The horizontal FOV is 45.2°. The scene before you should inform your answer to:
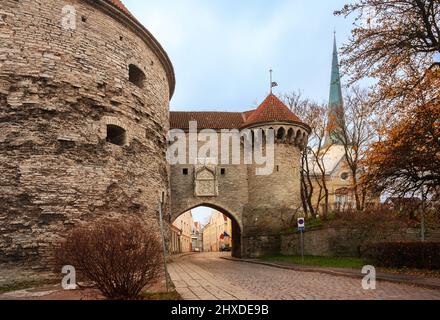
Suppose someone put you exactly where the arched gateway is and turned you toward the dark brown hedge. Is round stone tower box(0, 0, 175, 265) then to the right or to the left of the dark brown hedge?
right

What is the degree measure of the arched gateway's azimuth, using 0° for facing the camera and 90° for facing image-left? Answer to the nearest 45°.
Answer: approximately 0°

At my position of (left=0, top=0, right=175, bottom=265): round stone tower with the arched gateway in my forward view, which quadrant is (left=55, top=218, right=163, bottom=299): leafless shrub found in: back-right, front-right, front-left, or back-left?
back-right

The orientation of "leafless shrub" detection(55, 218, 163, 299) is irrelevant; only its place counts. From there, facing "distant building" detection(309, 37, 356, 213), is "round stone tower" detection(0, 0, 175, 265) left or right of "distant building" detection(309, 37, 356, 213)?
left

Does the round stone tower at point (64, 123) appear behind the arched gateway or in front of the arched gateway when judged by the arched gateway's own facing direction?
in front

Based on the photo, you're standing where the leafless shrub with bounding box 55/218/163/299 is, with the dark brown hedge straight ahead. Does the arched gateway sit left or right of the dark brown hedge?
left

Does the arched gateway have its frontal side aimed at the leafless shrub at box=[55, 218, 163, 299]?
yes

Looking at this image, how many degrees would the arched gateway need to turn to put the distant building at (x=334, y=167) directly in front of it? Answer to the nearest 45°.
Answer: approximately 135° to its left
